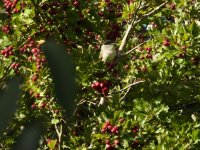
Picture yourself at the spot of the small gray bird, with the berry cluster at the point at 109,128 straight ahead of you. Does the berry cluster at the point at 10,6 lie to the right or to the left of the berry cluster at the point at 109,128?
right
